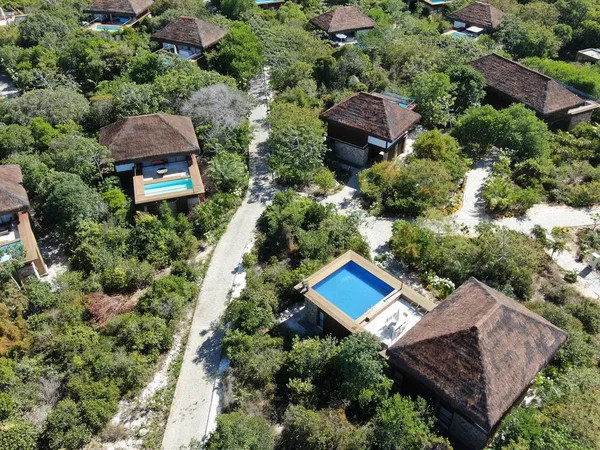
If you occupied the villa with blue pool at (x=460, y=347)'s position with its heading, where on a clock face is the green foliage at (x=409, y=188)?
The green foliage is roughly at 1 o'clock from the villa with blue pool.

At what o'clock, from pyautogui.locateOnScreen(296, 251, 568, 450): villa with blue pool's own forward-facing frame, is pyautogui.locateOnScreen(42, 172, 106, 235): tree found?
The tree is roughly at 11 o'clock from the villa with blue pool.

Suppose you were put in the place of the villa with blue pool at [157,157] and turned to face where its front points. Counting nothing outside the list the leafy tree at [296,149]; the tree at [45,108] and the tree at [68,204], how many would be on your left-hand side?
1

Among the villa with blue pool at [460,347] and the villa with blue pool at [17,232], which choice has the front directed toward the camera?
the villa with blue pool at [17,232]

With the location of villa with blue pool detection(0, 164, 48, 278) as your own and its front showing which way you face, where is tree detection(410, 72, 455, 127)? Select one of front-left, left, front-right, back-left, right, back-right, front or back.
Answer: left

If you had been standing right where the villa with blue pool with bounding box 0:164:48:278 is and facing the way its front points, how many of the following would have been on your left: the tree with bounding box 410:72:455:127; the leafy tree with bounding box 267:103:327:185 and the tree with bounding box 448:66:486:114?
3

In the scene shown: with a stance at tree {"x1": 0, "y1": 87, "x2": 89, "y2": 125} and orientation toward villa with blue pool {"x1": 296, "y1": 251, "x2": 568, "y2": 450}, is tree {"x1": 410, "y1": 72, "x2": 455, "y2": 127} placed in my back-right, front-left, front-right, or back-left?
front-left

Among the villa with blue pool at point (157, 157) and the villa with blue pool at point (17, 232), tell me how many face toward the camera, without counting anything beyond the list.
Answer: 2

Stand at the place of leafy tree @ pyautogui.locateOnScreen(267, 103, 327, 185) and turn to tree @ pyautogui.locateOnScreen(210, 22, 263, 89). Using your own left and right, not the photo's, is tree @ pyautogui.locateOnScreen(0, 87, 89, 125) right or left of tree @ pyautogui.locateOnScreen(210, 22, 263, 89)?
left

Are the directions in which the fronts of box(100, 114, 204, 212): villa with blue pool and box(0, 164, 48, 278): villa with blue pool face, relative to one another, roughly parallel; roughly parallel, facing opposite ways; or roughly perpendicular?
roughly parallel

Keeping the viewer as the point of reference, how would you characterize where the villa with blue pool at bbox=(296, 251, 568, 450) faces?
facing away from the viewer and to the left of the viewer

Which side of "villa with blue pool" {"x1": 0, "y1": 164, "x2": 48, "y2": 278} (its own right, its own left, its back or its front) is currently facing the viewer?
front

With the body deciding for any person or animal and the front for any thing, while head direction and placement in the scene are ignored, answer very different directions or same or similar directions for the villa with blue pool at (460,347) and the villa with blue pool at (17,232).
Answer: very different directions

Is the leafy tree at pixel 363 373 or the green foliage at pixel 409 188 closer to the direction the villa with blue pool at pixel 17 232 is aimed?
the leafy tree

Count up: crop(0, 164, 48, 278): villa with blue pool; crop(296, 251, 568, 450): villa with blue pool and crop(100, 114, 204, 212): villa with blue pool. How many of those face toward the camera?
2

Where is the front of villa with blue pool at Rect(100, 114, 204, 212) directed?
toward the camera
